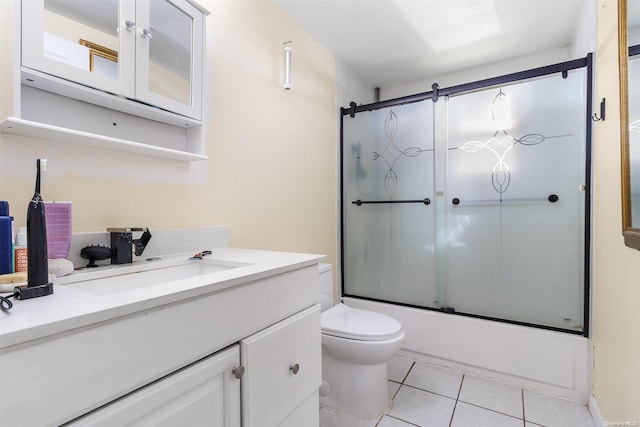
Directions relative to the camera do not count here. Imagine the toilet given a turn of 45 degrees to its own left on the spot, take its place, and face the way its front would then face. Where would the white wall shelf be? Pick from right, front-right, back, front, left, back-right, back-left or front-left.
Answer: back-right

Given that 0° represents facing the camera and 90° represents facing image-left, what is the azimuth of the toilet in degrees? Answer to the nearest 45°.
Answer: approximately 315°

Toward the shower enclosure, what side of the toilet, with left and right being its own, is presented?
left

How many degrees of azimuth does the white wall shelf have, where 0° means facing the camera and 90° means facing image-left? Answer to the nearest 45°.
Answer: approximately 315°

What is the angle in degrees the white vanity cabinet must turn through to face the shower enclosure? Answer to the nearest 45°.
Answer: approximately 45° to its left
